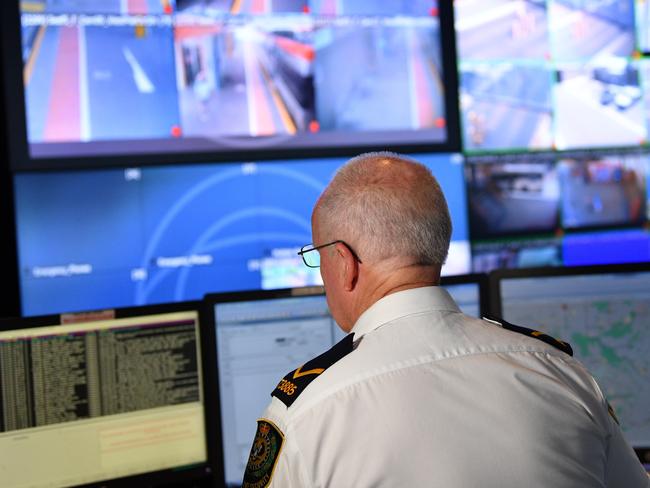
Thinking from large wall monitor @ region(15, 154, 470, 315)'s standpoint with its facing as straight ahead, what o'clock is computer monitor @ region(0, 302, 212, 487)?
The computer monitor is roughly at 12 o'clock from the large wall monitor.

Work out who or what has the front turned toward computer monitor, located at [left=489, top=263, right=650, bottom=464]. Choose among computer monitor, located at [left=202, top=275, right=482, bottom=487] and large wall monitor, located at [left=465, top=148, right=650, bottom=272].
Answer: the large wall monitor

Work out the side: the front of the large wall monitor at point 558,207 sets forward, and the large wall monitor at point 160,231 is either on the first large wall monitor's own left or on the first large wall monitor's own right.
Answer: on the first large wall monitor's own right

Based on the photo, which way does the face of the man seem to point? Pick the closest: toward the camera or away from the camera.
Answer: away from the camera

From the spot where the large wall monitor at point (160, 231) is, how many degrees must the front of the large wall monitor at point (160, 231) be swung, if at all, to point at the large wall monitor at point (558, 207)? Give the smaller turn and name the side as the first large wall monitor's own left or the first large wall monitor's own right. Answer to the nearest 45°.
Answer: approximately 90° to the first large wall monitor's own left

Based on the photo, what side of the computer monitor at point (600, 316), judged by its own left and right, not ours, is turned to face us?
front

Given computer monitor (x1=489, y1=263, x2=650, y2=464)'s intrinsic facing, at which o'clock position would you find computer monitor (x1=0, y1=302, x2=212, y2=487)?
computer monitor (x1=0, y1=302, x2=212, y2=487) is roughly at 2 o'clock from computer monitor (x1=489, y1=263, x2=650, y2=464).

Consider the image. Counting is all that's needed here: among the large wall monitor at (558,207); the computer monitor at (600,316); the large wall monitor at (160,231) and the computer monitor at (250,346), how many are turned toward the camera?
4

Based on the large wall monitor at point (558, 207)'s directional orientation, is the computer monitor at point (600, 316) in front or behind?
in front

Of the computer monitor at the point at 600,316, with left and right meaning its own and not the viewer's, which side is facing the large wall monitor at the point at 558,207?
back

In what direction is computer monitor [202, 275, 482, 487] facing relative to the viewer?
toward the camera
